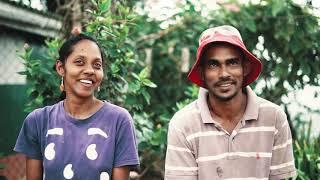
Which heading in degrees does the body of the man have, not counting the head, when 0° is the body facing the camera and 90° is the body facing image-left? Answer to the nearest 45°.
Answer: approximately 0°

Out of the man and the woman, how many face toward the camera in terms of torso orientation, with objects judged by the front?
2

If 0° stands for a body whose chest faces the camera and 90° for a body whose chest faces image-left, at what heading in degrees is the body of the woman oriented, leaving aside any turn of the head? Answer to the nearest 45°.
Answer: approximately 0°

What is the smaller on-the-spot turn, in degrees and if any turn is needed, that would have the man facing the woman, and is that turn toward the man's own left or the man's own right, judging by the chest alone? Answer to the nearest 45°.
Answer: approximately 90° to the man's own right

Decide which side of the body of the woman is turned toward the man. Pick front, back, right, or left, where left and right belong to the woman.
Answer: left
